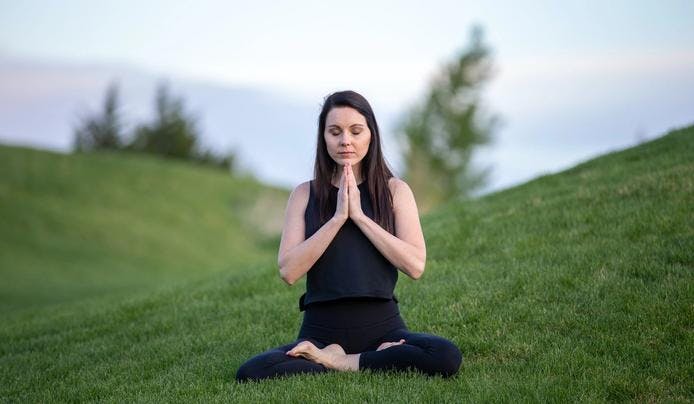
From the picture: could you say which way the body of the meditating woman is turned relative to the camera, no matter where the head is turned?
toward the camera
